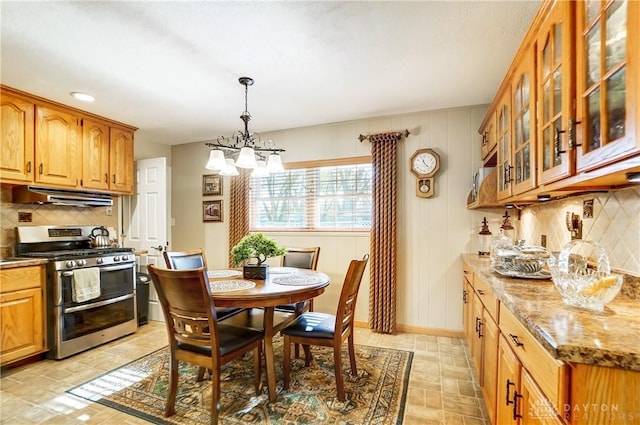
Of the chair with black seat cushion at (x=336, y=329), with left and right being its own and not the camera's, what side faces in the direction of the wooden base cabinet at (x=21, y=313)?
front

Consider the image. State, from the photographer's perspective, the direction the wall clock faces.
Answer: facing the viewer

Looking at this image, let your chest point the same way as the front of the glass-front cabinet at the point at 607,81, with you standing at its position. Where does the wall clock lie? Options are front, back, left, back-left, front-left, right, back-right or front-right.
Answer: right

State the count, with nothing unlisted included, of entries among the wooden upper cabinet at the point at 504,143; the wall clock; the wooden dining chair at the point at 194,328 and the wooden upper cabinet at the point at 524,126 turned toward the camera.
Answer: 1

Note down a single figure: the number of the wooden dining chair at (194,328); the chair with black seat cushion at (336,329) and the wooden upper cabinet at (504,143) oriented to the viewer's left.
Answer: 2

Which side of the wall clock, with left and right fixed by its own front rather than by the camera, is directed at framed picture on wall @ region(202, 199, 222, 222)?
right

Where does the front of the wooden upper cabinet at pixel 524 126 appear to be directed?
to the viewer's left

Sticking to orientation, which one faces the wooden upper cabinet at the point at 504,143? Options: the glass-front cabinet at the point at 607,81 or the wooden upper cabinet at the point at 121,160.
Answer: the wooden upper cabinet at the point at 121,160

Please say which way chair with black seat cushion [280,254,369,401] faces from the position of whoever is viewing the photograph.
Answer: facing to the left of the viewer

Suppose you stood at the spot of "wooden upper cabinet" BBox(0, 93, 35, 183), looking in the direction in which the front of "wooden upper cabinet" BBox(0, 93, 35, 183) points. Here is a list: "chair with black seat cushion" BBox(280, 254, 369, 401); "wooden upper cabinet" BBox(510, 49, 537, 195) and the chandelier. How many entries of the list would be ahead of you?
3

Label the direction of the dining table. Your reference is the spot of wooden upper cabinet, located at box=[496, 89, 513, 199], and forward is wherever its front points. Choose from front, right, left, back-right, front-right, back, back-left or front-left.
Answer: front-left

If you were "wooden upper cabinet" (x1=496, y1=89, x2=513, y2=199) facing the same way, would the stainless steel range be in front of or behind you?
in front

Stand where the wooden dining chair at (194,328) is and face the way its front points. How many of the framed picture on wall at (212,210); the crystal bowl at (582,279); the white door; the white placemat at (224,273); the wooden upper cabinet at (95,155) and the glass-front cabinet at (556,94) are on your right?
2

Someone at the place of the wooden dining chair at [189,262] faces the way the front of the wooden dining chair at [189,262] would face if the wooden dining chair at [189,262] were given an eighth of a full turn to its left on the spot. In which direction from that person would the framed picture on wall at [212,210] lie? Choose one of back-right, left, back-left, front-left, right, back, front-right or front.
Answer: left

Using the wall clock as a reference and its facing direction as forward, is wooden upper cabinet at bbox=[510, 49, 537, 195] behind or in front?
in front

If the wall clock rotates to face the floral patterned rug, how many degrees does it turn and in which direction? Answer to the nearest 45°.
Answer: approximately 45° to its right

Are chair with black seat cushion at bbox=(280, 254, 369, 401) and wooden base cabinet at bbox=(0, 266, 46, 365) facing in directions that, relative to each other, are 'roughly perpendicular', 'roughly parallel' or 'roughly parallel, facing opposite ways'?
roughly parallel, facing opposite ways

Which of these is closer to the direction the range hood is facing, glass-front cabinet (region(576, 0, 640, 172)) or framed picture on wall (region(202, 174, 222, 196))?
the glass-front cabinet

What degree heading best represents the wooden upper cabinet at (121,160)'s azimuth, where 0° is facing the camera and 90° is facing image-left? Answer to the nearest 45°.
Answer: approximately 315°
